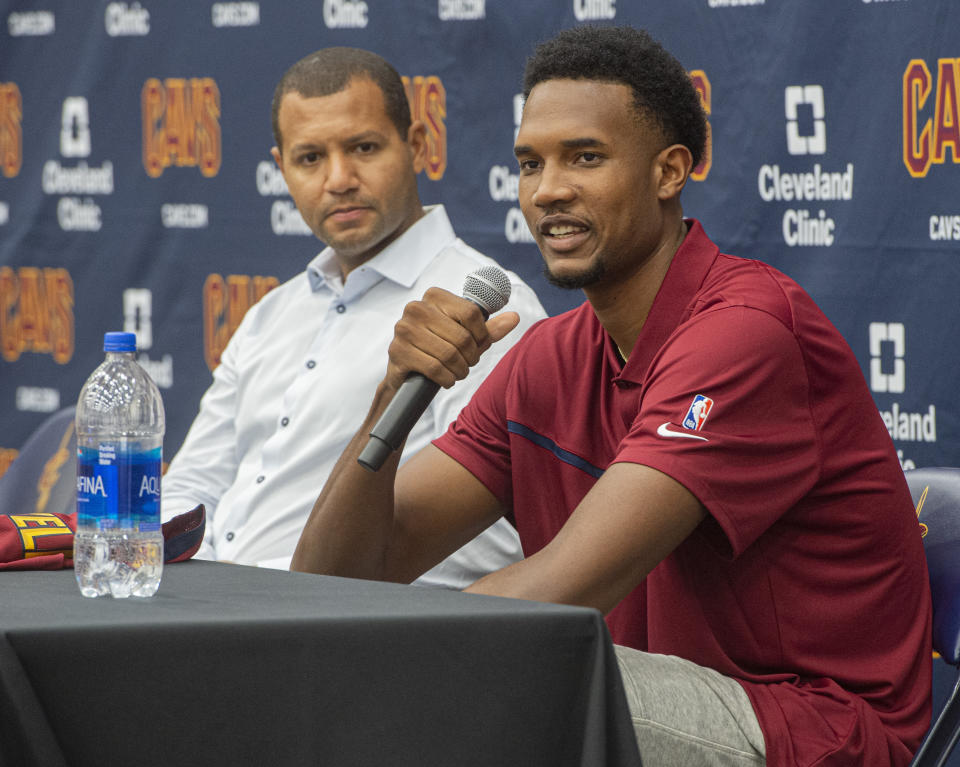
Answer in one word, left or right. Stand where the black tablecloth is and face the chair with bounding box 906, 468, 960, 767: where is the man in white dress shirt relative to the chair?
left

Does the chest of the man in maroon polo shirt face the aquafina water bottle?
yes

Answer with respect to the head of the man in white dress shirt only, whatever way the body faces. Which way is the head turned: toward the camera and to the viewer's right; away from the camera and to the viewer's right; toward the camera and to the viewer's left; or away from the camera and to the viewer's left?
toward the camera and to the viewer's right

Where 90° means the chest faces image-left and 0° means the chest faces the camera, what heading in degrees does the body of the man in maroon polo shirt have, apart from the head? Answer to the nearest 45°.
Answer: approximately 45°

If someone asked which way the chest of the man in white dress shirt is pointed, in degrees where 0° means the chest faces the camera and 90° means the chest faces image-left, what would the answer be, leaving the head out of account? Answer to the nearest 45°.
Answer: approximately 45°

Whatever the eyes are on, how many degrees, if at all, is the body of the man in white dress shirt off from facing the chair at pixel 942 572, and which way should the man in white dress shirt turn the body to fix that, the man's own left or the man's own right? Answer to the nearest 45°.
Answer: approximately 90° to the man's own left
